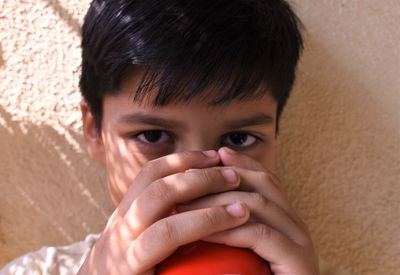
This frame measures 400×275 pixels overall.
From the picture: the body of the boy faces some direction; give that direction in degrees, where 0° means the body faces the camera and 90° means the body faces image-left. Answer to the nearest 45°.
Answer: approximately 0°
